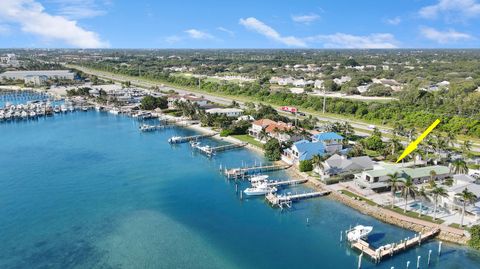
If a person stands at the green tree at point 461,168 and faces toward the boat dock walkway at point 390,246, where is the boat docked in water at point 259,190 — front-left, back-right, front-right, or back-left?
front-right

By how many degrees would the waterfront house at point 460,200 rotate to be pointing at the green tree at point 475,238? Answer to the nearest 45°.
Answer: approximately 45° to its left

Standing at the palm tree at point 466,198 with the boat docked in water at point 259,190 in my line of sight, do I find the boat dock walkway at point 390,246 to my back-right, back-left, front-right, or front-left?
front-left

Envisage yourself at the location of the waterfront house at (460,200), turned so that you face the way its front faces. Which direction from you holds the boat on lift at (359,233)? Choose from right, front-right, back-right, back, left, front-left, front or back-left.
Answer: front

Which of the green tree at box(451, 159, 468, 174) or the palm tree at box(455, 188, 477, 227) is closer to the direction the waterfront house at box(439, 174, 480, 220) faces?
the palm tree

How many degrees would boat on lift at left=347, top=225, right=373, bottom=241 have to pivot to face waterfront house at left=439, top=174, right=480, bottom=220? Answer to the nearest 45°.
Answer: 0° — it already faces it

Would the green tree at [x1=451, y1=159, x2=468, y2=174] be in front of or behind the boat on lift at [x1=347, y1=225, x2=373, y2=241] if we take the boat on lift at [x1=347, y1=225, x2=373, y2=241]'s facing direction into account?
in front

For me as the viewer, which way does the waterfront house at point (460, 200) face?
facing the viewer and to the left of the viewer

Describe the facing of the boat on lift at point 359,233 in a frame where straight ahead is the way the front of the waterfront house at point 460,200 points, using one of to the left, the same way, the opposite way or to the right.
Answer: the opposite way

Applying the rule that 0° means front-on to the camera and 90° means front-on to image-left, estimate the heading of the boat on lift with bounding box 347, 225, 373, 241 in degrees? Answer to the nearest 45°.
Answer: approximately 225°

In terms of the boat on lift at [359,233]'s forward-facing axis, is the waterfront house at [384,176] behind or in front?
in front

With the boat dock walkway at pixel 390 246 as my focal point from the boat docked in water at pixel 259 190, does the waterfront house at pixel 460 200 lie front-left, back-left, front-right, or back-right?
front-left
